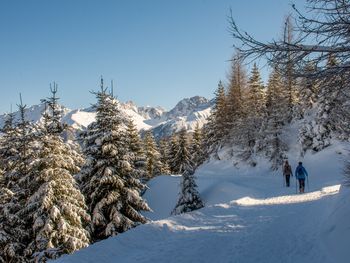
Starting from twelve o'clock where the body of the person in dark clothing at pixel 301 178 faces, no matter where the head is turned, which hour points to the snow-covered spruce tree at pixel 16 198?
The snow-covered spruce tree is roughly at 8 o'clock from the person in dark clothing.

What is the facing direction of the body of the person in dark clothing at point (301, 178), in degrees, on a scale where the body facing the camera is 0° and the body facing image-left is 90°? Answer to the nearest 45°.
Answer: approximately 180°

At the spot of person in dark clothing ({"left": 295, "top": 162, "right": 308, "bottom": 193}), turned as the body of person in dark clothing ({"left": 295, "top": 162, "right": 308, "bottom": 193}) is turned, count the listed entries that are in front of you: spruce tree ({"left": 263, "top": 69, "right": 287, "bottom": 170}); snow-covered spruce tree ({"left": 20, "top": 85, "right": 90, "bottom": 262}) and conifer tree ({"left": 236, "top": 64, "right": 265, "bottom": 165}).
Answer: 2

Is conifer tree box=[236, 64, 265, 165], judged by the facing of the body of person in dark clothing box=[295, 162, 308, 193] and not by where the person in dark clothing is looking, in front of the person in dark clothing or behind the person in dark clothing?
in front

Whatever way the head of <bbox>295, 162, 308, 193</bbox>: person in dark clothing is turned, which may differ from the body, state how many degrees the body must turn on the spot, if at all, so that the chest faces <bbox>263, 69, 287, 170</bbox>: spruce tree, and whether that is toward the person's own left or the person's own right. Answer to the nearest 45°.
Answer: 0° — they already face it

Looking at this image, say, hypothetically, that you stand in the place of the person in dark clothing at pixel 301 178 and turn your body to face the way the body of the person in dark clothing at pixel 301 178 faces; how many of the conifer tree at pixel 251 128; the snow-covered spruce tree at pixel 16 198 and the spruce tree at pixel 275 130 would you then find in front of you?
2

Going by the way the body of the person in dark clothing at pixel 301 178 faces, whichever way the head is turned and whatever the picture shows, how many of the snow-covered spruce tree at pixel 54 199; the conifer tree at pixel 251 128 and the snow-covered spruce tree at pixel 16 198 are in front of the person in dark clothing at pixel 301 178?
1

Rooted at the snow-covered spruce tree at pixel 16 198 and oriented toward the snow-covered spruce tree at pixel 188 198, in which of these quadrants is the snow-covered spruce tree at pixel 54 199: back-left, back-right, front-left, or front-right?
front-right

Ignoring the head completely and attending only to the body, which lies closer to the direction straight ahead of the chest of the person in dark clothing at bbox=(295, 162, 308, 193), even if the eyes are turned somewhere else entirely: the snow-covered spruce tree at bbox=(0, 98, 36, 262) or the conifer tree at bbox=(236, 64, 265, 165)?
the conifer tree

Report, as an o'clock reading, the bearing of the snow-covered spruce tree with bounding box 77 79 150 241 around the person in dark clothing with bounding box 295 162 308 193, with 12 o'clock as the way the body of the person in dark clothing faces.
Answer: The snow-covered spruce tree is roughly at 8 o'clock from the person in dark clothing.

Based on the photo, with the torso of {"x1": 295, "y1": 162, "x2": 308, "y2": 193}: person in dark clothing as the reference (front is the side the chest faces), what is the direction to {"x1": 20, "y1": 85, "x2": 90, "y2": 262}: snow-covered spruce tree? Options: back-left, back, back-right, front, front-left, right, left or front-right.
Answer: back-left
